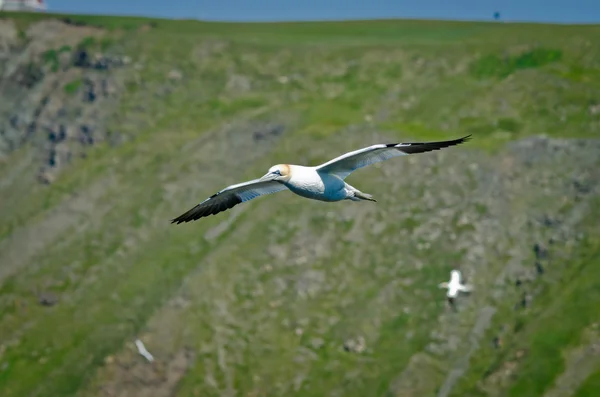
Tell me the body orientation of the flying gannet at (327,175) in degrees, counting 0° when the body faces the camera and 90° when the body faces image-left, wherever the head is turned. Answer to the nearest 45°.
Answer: approximately 45°
